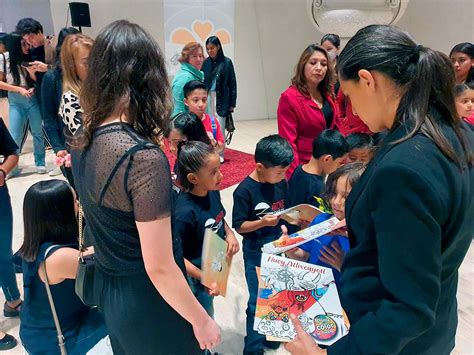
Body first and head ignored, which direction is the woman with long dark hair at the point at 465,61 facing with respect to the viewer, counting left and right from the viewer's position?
facing the viewer and to the left of the viewer

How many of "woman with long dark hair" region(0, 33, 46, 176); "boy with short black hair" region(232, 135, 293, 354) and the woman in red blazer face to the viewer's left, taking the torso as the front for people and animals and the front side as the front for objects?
0

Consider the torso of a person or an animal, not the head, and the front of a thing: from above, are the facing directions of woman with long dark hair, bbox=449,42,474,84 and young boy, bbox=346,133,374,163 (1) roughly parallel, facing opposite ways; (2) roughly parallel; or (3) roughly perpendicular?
roughly parallel

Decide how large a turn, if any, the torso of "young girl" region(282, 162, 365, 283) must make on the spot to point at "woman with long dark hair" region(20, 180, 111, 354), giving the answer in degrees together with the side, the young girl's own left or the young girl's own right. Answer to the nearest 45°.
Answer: approximately 45° to the young girl's own right

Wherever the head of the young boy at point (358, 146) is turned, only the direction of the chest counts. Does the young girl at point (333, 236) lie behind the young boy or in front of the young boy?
in front

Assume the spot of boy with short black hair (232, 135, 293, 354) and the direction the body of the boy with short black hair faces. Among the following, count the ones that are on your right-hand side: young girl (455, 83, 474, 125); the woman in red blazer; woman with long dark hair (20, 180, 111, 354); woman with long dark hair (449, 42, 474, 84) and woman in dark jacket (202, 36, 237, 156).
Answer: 1

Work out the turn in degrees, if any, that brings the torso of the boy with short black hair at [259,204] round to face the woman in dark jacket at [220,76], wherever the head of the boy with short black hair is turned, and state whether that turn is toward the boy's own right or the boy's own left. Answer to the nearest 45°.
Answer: approximately 135° to the boy's own left

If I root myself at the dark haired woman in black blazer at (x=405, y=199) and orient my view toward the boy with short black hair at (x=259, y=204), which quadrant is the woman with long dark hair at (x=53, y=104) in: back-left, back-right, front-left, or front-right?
front-left

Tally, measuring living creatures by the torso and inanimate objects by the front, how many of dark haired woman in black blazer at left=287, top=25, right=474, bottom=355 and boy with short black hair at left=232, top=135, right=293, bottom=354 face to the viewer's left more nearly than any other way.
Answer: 1

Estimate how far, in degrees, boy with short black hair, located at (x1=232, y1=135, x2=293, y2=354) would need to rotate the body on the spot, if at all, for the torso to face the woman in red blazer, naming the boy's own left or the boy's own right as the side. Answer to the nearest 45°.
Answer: approximately 135° to the boy's own left

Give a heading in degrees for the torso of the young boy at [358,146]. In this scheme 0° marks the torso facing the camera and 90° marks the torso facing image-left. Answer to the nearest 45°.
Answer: approximately 45°

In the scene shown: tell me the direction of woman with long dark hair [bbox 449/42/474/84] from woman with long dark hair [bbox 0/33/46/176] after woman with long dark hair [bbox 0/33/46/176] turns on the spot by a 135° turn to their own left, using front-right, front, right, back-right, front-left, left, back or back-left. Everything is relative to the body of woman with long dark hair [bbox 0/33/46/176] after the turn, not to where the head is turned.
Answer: back-right

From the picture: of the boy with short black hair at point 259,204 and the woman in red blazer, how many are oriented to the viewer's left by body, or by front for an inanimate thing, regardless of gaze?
0
